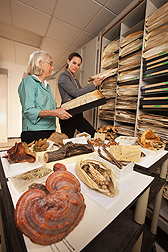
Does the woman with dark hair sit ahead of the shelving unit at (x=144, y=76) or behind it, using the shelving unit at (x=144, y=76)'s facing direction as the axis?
ahead

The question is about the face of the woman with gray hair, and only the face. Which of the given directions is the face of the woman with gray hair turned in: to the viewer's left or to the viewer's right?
to the viewer's right

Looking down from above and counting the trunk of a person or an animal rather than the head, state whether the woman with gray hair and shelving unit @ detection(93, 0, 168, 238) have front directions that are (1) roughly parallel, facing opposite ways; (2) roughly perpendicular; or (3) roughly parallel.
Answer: roughly parallel, facing opposite ways

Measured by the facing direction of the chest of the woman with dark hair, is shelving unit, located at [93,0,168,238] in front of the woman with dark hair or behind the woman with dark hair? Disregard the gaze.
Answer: in front

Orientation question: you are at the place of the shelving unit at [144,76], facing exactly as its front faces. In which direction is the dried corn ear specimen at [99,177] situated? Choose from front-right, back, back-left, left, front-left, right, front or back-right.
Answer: front-left

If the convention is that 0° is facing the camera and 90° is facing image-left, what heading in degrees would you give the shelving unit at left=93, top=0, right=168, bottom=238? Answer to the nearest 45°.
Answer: approximately 45°

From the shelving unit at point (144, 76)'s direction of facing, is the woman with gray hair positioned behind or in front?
in front

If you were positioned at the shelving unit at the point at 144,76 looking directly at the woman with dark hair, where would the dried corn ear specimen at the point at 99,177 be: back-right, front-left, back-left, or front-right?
front-left

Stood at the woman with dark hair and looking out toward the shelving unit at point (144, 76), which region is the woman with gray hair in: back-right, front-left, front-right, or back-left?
back-right

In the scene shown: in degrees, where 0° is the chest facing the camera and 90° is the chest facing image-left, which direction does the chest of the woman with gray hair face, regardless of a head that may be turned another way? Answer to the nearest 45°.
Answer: approximately 270°

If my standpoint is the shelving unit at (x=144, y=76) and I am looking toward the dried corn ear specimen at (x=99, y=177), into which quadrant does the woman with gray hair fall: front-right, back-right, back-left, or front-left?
front-right

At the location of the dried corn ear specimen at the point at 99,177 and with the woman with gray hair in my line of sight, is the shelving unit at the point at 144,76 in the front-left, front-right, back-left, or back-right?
front-right

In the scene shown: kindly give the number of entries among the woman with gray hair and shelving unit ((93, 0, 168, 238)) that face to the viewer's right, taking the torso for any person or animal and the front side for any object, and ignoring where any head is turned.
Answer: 1

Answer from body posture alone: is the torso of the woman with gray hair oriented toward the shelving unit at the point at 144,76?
yes

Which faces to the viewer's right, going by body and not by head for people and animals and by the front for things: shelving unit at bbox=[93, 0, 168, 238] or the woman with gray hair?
the woman with gray hair
